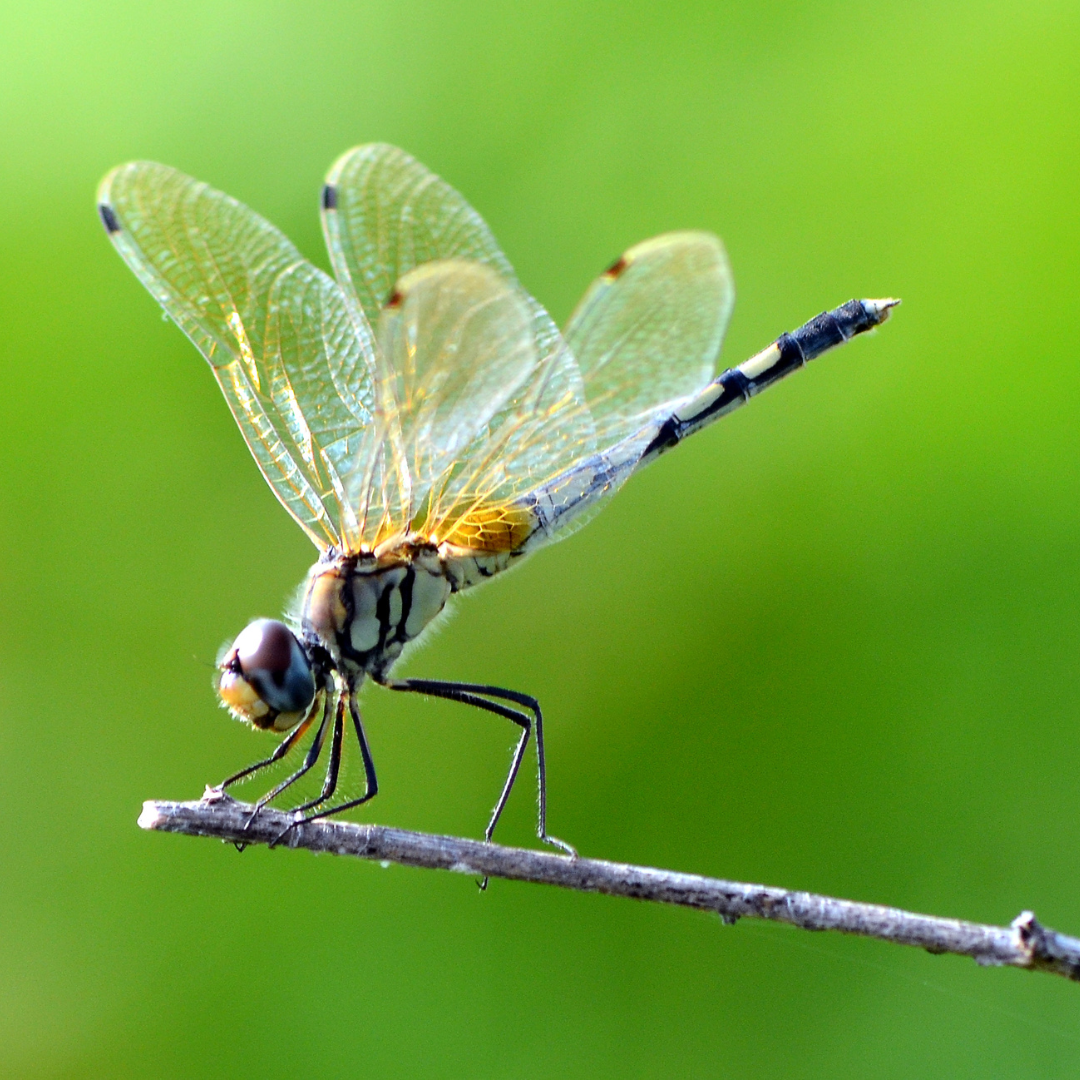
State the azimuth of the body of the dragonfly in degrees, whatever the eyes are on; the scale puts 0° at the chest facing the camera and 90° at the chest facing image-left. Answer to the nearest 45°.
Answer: approximately 90°
